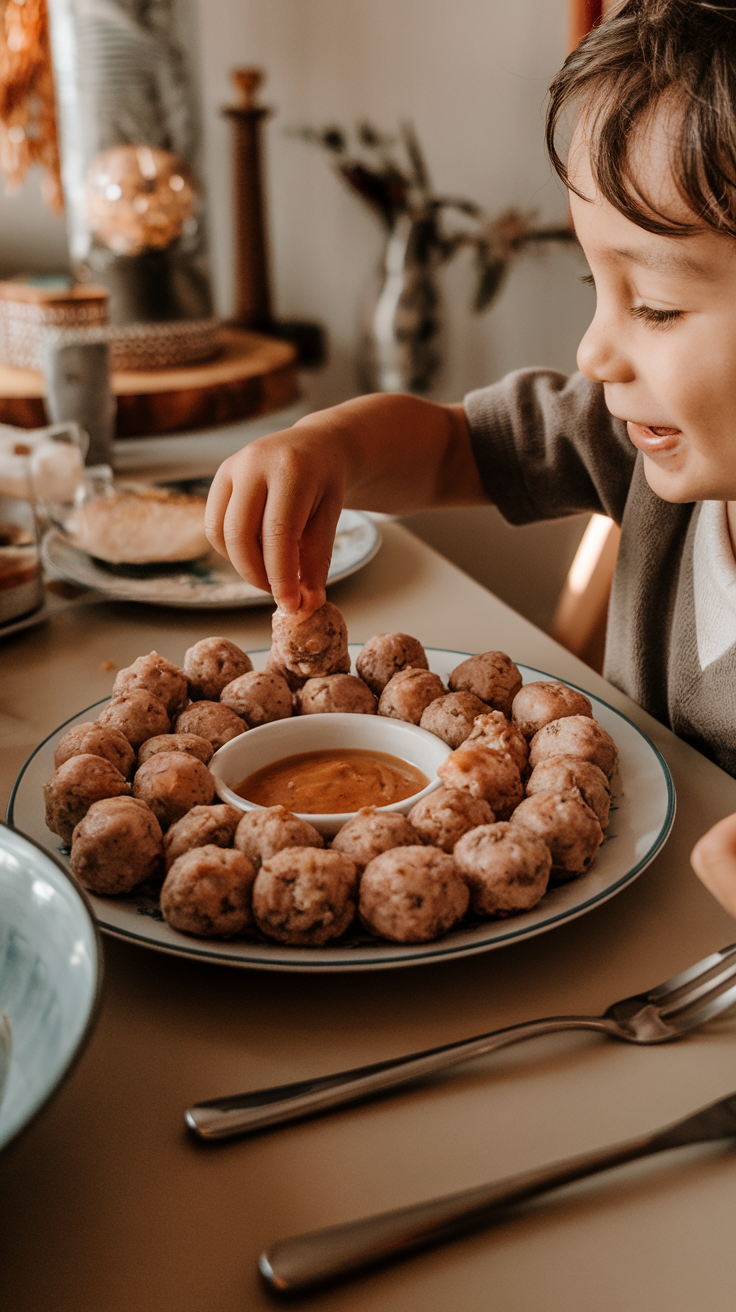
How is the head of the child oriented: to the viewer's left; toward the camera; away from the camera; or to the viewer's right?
to the viewer's left

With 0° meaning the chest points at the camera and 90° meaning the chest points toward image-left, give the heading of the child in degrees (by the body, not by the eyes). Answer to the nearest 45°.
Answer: approximately 45°
